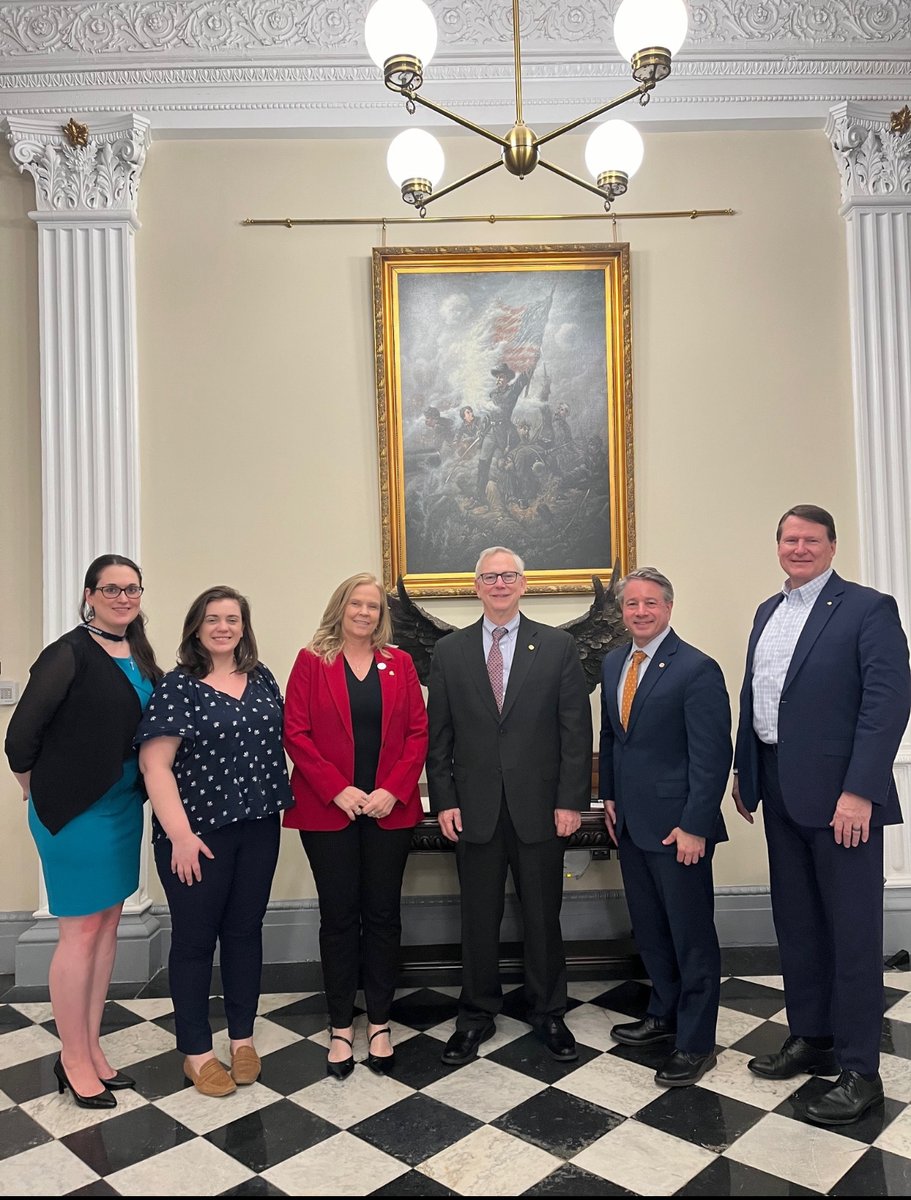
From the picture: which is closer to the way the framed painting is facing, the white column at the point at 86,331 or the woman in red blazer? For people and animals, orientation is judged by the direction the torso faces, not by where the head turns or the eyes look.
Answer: the woman in red blazer

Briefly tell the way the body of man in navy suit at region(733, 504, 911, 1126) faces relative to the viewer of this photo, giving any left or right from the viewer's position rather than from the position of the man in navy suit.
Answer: facing the viewer and to the left of the viewer

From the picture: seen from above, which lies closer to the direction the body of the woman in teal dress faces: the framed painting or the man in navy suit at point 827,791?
the man in navy suit

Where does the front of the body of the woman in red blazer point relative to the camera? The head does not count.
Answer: toward the camera

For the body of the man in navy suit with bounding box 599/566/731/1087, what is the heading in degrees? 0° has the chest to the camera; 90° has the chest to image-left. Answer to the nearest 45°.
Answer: approximately 45°

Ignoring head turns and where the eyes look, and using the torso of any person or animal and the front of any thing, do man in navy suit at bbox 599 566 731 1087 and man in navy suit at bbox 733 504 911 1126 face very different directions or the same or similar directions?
same or similar directions

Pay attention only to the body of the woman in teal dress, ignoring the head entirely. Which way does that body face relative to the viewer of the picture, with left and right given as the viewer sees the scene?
facing the viewer and to the right of the viewer

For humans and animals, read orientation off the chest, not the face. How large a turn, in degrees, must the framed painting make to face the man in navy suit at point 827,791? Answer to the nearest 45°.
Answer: approximately 45° to its left

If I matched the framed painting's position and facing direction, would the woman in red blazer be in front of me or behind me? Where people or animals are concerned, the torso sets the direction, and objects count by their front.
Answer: in front

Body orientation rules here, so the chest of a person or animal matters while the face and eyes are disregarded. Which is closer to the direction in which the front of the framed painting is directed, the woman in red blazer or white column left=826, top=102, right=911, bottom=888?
the woman in red blazer

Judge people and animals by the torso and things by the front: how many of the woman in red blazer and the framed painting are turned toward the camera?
2

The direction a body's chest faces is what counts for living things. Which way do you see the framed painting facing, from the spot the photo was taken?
facing the viewer

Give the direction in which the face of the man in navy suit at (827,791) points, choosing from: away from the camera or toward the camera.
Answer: toward the camera
